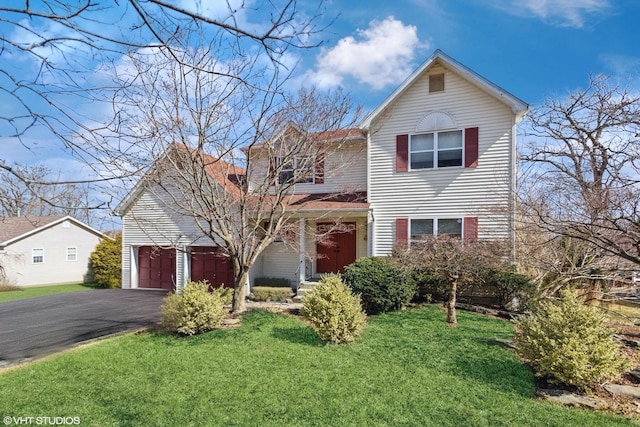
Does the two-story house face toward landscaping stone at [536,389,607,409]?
yes

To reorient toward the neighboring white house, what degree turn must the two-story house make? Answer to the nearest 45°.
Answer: approximately 135° to its right

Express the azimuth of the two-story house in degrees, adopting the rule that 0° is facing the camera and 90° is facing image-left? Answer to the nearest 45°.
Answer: approximately 0°

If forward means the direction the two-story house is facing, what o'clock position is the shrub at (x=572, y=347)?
The shrub is roughly at 12 o'clock from the two-story house.

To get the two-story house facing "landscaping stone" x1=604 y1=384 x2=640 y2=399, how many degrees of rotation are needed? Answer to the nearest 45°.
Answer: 0° — it already faces it
